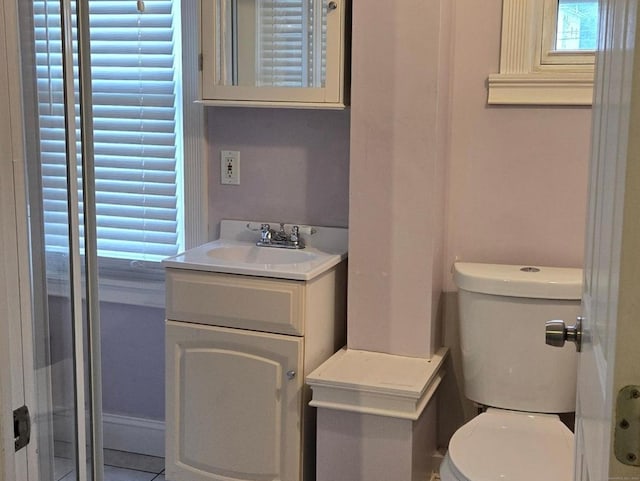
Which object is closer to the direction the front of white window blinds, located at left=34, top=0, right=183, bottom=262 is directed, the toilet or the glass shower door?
the glass shower door

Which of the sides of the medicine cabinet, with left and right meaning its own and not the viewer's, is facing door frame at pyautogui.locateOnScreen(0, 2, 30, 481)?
front

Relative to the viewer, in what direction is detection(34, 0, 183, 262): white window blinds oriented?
toward the camera

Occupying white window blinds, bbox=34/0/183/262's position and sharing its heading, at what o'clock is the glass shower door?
The glass shower door is roughly at 12 o'clock from the white window blinds.

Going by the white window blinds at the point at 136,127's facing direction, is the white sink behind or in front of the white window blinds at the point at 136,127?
in front

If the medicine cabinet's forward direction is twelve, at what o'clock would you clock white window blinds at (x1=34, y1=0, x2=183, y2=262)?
The white window blinds is roughly at 4 o'clock from the medicine cabinet.

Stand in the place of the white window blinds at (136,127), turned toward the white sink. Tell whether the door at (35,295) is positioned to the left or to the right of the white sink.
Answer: right

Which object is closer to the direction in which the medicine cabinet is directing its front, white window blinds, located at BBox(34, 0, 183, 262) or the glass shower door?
the glass shower door

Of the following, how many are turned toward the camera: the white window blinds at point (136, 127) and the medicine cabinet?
2

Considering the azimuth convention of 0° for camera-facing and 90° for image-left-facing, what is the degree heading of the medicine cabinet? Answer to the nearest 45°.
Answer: approximately 0°

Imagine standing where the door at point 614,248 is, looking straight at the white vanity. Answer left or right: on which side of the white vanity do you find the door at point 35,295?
left

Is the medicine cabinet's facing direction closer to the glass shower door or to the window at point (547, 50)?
the glass shower door
